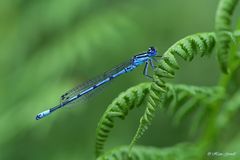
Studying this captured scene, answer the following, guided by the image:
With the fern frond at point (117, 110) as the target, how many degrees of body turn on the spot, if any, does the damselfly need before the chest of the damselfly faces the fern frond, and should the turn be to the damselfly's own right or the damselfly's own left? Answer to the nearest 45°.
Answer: approximately 90° to the damselfly's own right

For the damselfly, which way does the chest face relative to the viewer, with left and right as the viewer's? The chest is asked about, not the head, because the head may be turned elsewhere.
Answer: facing to the right of the viewer
